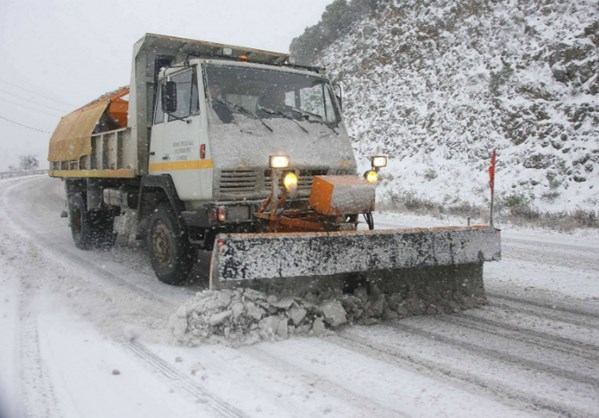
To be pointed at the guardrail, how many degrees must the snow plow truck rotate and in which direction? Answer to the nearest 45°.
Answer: approximately 180°

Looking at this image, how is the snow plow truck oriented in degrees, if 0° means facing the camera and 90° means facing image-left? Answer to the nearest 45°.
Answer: approximately 315°

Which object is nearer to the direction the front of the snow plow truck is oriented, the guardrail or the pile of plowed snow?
the pile of plowed snow

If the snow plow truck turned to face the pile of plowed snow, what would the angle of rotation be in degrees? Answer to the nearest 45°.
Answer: approximately 45° to its right
